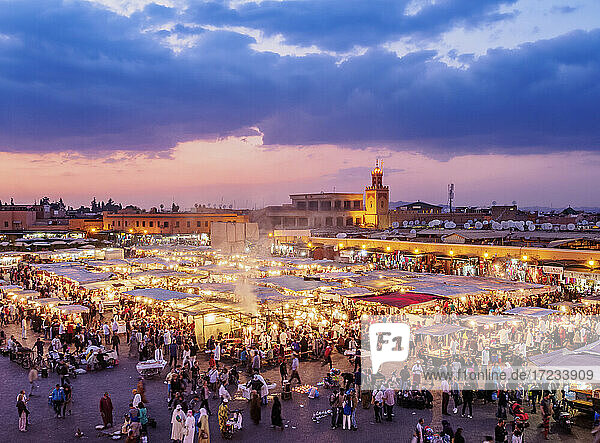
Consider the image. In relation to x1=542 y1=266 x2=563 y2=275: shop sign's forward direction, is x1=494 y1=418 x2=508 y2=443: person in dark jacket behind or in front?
in front

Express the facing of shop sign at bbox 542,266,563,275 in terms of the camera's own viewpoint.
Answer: facing the viewer and to the left of the viewer

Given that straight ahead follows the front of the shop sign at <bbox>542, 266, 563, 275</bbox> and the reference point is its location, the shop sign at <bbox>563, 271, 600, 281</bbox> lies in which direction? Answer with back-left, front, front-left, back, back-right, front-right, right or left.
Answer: left

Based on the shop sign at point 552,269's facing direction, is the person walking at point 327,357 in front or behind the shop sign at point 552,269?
in front

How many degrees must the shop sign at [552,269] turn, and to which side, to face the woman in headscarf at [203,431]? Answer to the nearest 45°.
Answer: approximately 45° to its left

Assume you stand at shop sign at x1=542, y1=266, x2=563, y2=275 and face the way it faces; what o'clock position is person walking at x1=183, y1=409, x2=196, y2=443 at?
The person walking is roughly at 11 o'clock from the shop sign.

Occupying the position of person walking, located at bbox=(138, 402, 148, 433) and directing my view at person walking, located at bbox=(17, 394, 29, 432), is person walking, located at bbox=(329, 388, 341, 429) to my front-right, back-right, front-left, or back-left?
back-right

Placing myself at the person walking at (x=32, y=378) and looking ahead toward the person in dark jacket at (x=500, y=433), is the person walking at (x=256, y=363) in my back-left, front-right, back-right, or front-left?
front-left

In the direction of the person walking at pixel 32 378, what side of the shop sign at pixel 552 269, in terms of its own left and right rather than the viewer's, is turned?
front

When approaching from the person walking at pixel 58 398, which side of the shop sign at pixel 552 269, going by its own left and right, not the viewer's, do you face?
front

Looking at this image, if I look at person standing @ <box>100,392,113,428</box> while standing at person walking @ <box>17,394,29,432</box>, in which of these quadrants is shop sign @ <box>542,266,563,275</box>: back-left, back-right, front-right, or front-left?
front-left

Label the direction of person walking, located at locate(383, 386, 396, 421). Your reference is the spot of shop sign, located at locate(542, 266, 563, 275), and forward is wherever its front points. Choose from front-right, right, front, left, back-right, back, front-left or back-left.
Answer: front-left
